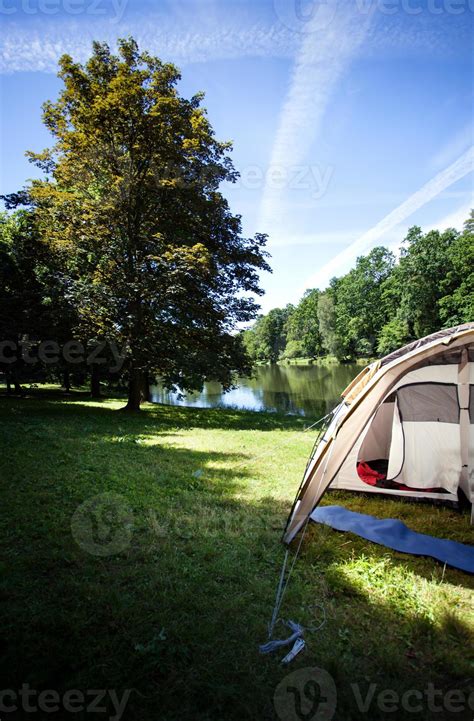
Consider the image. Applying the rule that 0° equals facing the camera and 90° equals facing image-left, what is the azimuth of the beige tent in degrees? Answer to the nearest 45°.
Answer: approximately 0°

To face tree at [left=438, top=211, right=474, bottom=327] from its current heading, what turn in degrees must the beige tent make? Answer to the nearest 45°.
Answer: approximately 180°

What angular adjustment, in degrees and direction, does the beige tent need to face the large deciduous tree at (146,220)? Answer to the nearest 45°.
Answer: approximately 135° to its right

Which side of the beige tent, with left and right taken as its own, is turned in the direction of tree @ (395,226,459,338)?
back
